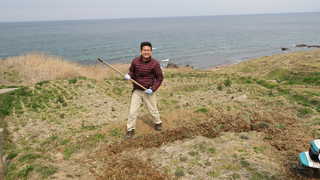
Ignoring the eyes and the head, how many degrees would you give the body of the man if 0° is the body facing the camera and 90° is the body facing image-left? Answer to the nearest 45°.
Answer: approximately 0°
